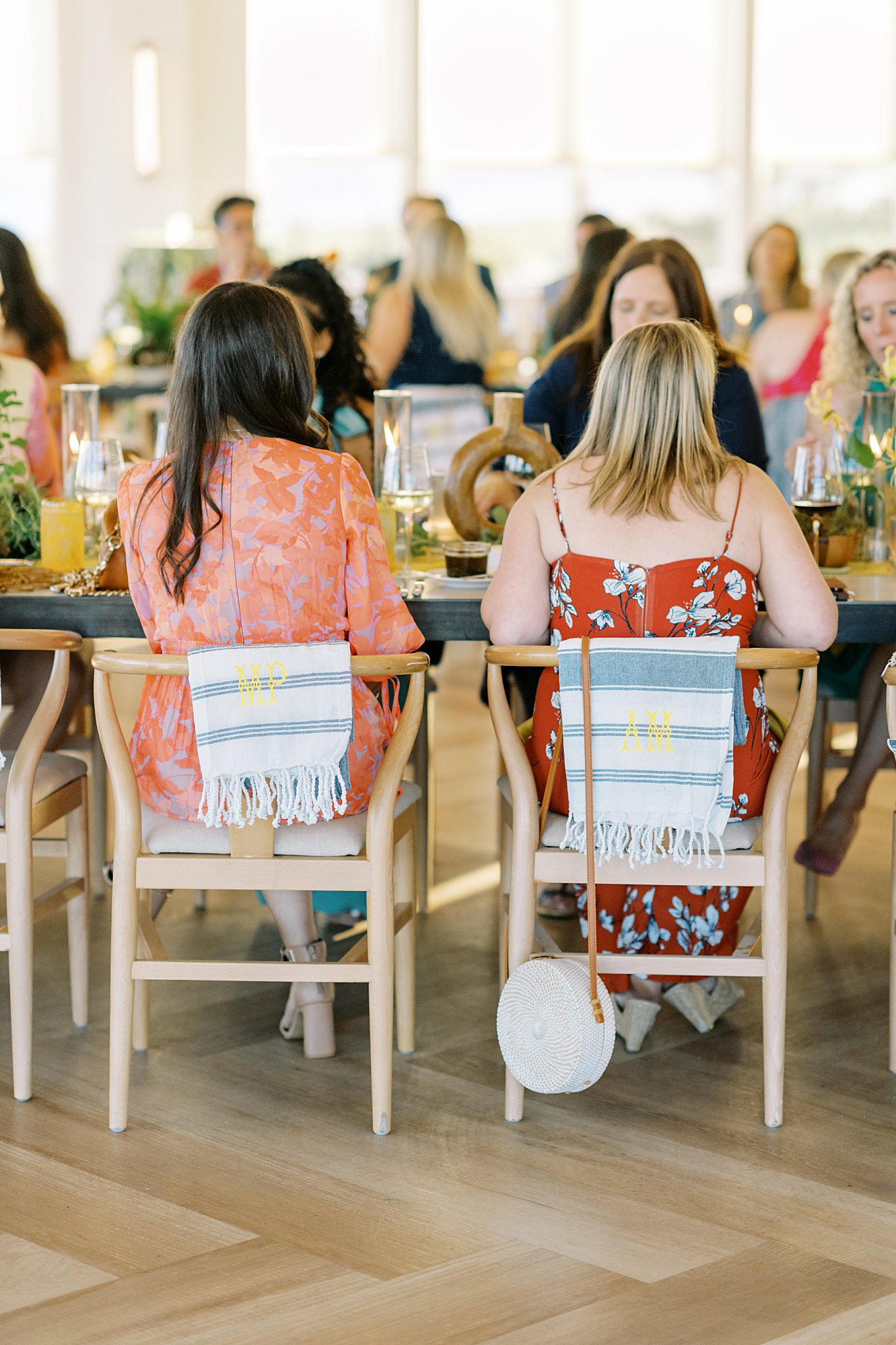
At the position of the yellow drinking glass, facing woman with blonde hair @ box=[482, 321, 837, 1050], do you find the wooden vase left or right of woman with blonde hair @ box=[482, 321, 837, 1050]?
left

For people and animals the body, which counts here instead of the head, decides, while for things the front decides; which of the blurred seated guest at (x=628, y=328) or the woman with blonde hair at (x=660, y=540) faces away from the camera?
the woman with blonde hair

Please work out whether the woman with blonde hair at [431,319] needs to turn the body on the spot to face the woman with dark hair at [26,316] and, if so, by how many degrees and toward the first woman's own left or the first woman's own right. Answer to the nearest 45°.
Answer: approximately 135° to the first woman's own left

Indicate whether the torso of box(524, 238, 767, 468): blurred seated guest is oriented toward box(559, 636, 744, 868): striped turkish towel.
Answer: yes

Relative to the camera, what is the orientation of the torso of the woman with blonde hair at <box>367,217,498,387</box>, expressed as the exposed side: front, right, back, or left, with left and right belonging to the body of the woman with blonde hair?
back

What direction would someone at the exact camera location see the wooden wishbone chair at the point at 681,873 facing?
facing away from the viewer

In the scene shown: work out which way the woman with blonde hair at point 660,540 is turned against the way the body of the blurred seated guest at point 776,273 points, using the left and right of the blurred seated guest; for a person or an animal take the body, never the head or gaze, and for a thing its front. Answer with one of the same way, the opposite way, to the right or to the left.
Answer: the opposite way

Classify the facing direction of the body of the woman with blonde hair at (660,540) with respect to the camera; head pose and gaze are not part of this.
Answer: away from the camera

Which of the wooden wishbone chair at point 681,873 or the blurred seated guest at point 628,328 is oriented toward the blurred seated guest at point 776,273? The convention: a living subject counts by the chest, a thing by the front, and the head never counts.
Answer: the wooden wishbone chair

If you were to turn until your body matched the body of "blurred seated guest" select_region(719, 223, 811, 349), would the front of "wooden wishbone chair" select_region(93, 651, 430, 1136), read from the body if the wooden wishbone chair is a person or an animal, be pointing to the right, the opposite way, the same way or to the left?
the opposite way

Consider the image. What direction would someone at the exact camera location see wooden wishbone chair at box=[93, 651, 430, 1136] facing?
facing away from the viewer
